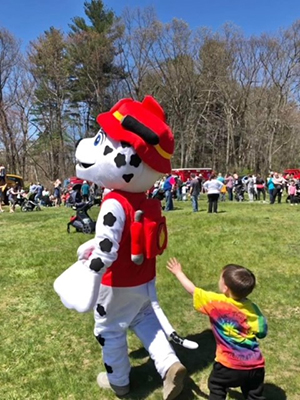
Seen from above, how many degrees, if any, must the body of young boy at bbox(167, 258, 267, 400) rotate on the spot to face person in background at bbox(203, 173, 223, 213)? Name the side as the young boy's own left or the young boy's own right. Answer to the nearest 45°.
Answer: approximately 45° to the young boy's own right

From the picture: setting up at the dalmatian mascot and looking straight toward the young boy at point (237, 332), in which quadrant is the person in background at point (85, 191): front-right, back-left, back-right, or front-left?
back-left

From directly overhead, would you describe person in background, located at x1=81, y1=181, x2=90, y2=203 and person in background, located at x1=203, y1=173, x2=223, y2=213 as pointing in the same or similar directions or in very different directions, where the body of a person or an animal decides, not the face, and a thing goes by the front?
same or similar directions

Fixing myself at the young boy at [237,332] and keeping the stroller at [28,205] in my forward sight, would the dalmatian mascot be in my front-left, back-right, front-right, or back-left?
front-left

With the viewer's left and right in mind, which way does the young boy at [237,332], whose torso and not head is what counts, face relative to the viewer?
facing away from the viewer and to the left of the viewer

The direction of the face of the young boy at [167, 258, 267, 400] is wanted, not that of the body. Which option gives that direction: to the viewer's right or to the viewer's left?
to the viewer's left

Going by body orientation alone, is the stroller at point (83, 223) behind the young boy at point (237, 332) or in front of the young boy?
in front

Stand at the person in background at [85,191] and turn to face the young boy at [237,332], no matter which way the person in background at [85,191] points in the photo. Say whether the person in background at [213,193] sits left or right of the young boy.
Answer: left
